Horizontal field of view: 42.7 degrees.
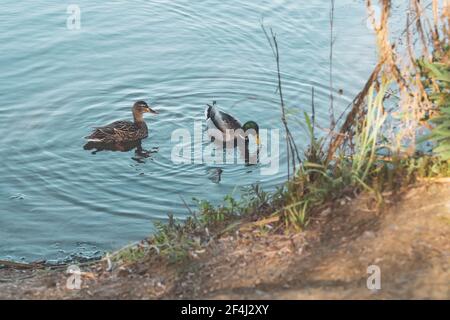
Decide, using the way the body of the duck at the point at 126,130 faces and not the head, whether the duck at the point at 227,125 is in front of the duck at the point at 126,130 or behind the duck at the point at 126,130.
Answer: in front

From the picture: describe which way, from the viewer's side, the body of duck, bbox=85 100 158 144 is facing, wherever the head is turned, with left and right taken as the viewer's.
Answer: facing to the right of the viewer
